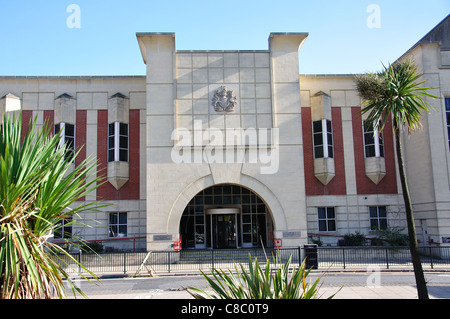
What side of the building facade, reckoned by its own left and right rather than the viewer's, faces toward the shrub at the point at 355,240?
left

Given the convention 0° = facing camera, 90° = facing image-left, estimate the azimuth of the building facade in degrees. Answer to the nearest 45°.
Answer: approximately 0°

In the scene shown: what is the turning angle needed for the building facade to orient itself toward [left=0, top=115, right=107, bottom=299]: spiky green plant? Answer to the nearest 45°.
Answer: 0° — it already faces it

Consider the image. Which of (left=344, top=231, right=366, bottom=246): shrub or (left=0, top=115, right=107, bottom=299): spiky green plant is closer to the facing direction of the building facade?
the spiky green plant
